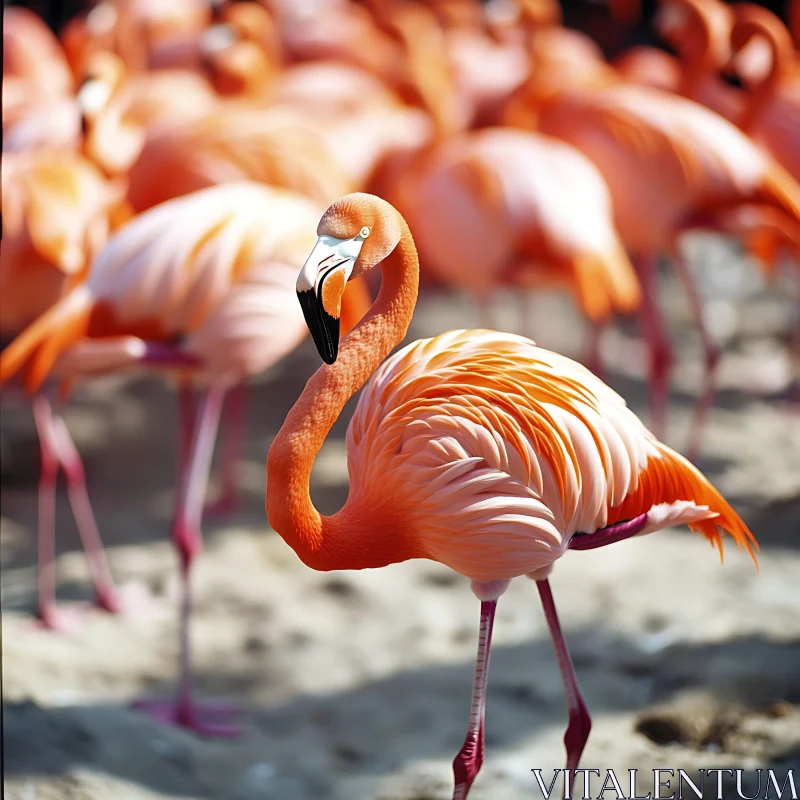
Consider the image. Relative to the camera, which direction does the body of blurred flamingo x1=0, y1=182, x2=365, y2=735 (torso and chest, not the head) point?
to the viewer's right

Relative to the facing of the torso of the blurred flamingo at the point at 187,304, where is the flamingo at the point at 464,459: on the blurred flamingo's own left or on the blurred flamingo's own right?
on the blurred flamingo's own right

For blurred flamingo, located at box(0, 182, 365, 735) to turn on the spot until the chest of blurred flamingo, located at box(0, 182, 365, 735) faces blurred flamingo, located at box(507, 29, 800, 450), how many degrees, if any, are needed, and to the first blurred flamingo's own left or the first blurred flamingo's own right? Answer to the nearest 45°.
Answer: approximately 45° to the first blurred flamingo's own left

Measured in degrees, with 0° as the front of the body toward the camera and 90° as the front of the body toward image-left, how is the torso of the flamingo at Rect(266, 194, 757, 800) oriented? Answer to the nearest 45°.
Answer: approximately 90°

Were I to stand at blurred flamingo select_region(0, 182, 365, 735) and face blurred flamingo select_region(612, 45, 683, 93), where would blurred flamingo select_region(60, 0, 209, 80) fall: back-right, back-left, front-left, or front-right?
front-left
